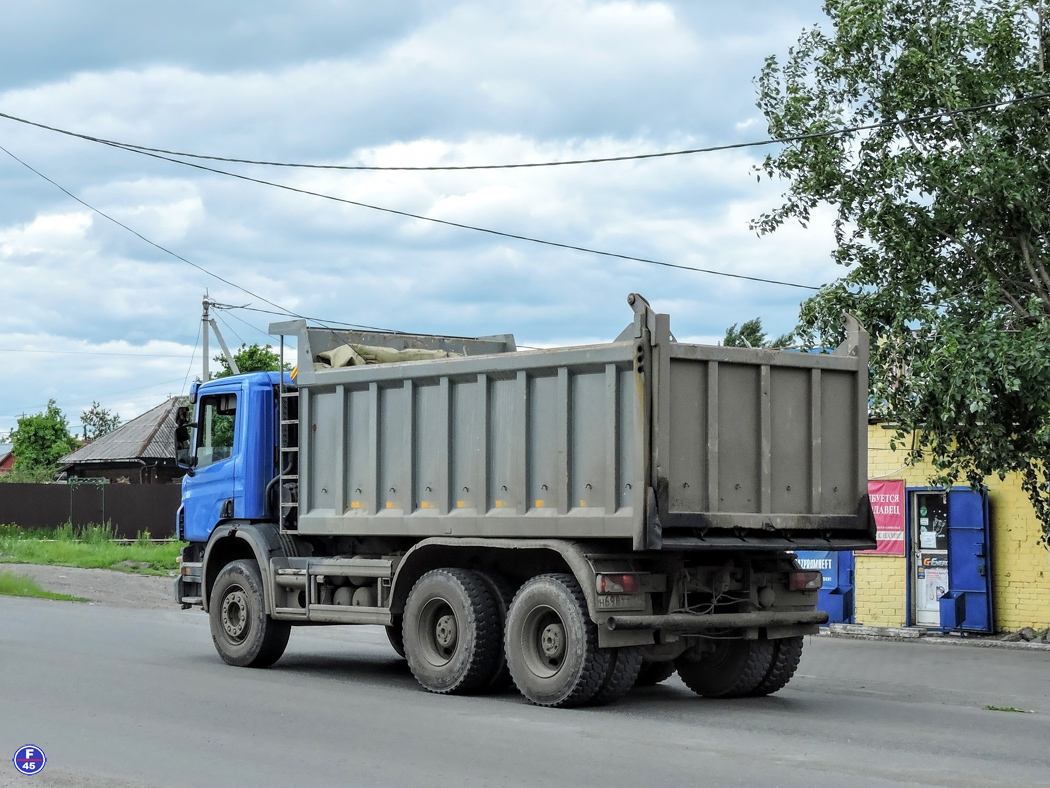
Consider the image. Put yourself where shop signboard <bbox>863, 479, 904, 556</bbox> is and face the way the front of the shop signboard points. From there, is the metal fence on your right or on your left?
on your right

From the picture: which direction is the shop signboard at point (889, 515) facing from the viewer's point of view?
toward the camera

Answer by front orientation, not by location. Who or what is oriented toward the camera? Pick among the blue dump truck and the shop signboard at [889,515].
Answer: the shop signboard

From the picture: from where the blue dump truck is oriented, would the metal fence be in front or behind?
in front

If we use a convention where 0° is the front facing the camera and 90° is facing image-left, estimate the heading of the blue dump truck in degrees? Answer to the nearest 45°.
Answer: approximately 135°

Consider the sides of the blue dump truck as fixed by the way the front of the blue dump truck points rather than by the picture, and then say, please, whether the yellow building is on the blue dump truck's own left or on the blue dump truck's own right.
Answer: on the blue dump truck's own right

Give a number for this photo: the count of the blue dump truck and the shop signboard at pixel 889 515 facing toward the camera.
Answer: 1

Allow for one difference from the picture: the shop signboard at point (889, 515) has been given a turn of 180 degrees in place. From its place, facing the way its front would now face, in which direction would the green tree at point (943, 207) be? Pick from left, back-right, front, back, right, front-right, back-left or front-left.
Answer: back

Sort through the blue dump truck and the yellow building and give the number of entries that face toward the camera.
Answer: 1

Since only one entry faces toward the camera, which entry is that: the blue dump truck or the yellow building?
the yellow building

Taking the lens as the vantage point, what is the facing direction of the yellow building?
facing the viewer
